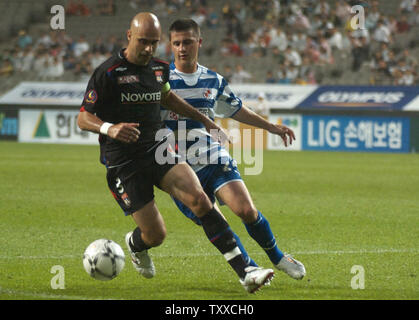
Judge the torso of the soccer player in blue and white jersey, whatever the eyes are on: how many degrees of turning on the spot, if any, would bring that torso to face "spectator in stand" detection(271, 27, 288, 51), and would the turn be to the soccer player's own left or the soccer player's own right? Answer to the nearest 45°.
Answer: approximately 180°

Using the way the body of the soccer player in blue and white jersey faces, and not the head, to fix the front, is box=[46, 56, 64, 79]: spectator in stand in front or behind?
behind

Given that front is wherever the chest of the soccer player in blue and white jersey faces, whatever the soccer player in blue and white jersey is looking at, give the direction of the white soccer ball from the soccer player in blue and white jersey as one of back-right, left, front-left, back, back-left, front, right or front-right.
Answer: front-right

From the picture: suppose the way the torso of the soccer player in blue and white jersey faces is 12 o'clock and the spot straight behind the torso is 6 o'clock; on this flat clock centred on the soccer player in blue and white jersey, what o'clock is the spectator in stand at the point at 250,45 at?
The spectator in stand is roughly at 6 o'clock from the soccer player in blue and white jersey.

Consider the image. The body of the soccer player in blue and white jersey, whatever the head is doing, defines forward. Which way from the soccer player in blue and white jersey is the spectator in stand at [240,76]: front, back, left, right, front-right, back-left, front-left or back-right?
back

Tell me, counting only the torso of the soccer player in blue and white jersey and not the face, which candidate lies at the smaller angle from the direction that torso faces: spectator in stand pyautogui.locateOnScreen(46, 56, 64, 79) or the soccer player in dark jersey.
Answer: the soccer player in dark jersey

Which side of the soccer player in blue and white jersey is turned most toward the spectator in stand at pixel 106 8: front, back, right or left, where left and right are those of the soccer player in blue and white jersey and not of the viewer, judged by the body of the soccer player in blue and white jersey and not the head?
back

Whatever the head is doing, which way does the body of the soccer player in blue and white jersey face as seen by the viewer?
toward the camera

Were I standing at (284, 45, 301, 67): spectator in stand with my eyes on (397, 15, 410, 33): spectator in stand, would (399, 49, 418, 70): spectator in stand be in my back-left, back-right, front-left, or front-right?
front-right

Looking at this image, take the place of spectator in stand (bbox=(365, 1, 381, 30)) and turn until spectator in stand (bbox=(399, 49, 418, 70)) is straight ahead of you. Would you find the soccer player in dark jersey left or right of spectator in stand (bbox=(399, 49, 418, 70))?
right

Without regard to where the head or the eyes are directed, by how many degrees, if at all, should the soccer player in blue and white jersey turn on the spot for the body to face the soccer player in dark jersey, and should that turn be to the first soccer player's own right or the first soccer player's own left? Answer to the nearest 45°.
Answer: approximately 45° to the first soccer player's own right

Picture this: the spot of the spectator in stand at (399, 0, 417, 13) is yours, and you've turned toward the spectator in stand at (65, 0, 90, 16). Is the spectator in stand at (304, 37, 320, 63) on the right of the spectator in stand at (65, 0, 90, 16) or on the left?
left

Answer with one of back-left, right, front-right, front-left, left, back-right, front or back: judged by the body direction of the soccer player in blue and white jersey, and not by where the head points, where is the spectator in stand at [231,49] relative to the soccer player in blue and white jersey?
back

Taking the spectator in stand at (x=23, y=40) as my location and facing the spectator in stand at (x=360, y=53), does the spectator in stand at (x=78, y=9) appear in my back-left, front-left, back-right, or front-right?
front-left

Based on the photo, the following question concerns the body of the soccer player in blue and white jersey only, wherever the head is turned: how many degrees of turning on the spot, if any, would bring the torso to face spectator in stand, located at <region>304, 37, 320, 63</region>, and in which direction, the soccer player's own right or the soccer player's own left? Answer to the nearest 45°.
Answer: approximately 180°
